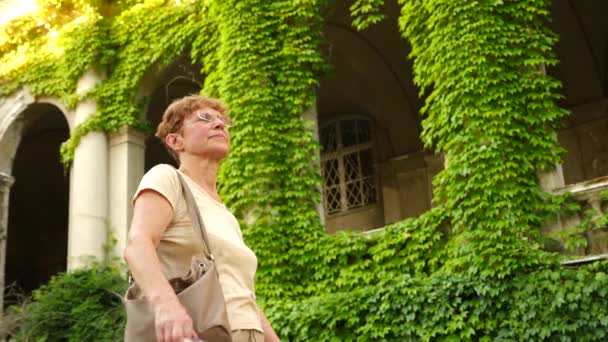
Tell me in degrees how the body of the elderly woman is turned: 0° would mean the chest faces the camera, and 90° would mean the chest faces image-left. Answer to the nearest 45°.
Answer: approximately 315°
